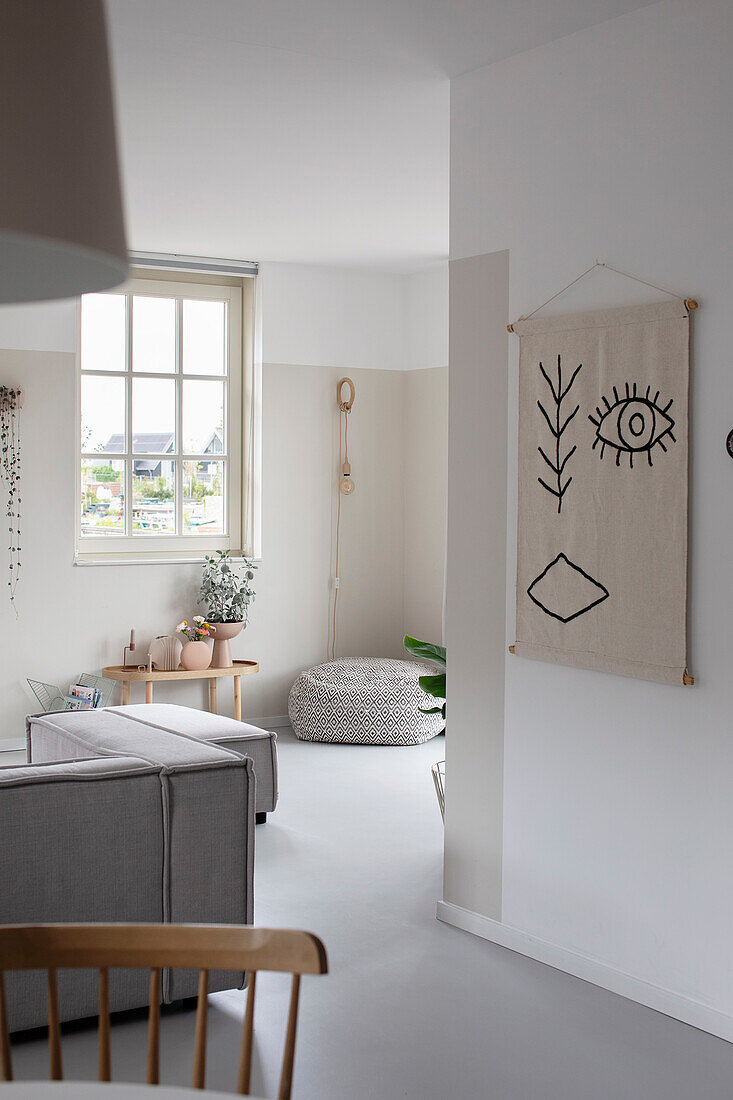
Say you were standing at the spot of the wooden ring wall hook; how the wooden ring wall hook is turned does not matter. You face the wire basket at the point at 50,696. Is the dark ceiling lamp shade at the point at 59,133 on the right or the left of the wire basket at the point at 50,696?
left

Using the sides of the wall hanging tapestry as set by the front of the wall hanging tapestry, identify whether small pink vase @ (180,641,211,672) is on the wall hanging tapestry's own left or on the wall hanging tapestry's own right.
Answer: on the wall hanging tapestry's own right

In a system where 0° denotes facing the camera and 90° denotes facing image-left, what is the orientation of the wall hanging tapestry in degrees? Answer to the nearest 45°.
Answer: approximately 45°

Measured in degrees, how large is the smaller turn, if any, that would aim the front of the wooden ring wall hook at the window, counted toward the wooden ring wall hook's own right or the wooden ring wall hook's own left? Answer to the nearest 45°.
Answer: approximately 90° to the wooden ring wall hook's own right

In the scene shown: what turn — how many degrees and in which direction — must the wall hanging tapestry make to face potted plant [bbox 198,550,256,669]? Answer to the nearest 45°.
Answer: approximately 90° to its right

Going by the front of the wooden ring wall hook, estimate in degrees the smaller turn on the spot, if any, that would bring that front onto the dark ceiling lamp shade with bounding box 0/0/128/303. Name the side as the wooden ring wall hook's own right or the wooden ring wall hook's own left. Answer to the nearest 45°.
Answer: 0° — it already faces it

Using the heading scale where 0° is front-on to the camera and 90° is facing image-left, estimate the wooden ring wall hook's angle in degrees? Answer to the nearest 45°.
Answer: approximately 0°

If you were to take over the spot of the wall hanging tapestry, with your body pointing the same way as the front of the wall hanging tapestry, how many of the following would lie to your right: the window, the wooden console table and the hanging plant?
3

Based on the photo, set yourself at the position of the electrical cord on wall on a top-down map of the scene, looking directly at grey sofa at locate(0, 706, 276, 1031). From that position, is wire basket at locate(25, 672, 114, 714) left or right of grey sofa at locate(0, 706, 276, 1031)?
right

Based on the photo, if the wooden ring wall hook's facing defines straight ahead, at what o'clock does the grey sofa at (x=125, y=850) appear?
The grey sofa is roughly at 12 o'clock from the wooden ring wall hook.
